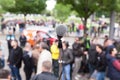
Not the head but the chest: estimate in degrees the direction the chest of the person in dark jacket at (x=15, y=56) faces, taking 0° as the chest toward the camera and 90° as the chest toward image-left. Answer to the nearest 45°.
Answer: approximately 45°

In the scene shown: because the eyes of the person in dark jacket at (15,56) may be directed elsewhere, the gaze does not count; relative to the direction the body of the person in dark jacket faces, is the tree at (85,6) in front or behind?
behind

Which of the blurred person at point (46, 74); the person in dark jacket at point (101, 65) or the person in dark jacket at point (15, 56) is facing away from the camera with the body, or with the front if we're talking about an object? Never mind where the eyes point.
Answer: the blurred person

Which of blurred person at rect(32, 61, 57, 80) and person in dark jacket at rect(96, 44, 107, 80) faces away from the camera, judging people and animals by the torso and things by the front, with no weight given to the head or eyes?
the blurred person

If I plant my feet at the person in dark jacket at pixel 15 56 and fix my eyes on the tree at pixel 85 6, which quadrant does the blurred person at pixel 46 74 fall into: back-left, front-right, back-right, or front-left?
back-right

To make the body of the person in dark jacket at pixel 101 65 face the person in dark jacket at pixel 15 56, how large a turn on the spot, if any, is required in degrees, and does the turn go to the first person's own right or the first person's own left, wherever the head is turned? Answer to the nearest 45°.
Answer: approximately 45° to the first person's own right

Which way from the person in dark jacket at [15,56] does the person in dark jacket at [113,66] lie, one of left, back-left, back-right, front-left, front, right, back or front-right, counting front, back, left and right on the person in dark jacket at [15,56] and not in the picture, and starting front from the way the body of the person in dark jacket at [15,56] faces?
left

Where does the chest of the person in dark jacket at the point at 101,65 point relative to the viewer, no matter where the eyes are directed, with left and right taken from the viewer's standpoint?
facing the viewer and to the left of the viewer

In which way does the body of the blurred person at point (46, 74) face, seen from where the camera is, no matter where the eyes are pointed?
away from the camera

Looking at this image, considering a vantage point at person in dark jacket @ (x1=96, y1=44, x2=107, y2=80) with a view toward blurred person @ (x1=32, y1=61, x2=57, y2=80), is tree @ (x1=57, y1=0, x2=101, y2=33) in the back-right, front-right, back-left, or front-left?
back-right

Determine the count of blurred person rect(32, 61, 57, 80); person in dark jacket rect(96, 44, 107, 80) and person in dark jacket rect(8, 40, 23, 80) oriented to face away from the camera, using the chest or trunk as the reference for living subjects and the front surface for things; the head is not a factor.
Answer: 1
